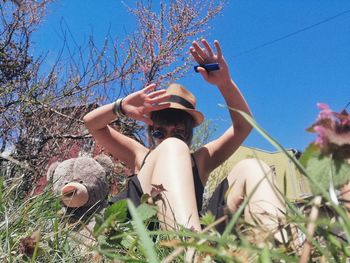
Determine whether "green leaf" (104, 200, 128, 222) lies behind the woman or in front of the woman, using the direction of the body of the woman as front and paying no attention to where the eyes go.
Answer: in front

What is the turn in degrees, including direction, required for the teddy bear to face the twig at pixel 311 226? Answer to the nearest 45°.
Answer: approximately 45° to its left

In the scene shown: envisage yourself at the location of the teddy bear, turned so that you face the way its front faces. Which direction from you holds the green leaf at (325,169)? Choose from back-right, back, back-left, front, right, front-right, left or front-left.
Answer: front-left

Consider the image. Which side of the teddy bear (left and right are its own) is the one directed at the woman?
left

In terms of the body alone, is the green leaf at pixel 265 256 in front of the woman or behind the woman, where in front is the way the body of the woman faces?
in front

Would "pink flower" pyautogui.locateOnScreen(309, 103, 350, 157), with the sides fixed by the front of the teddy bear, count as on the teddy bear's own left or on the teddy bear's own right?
on the teddy bear's own left

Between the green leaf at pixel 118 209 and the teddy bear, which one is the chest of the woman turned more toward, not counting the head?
the green leaf

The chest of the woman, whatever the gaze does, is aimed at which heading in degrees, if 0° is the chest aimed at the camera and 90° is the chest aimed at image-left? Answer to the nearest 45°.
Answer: approximately 0°

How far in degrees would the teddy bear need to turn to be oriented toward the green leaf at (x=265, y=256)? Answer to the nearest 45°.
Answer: approximately 45° to its left

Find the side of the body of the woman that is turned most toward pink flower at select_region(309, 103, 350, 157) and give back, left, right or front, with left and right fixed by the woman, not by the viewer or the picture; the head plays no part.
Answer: front

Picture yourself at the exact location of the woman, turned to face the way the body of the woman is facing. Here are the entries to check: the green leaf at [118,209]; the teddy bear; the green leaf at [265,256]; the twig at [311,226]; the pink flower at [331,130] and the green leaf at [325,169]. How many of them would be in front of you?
5

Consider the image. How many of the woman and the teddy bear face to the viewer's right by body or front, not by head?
0

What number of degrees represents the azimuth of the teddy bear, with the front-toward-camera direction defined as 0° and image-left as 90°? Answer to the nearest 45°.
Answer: approximately 45°
